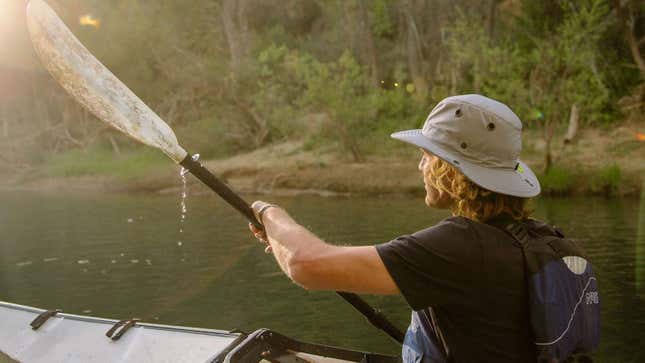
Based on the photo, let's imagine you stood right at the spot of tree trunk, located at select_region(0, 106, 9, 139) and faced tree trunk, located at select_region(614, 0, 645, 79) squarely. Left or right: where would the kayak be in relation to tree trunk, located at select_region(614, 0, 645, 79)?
right

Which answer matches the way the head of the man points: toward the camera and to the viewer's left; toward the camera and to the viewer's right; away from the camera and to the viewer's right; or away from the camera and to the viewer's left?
away from the camera and to the viewer's left

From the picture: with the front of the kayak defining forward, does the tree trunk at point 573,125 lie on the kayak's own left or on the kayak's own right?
on the kayak's own right

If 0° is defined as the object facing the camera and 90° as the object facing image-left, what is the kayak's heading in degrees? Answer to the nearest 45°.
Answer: approximately 90°
